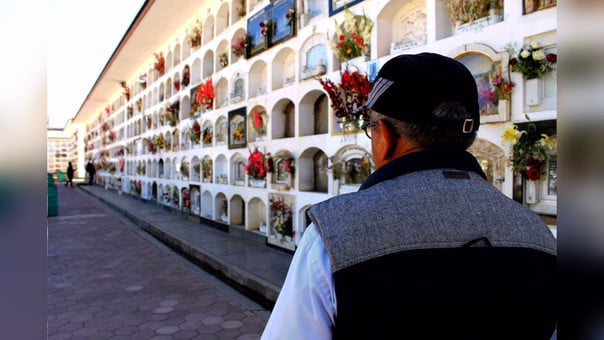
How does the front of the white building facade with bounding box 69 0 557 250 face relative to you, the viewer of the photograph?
facing the viewer and to the left of the viewer

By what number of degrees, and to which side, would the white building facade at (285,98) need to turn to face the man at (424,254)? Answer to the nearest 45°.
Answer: approximately 45° to its left
